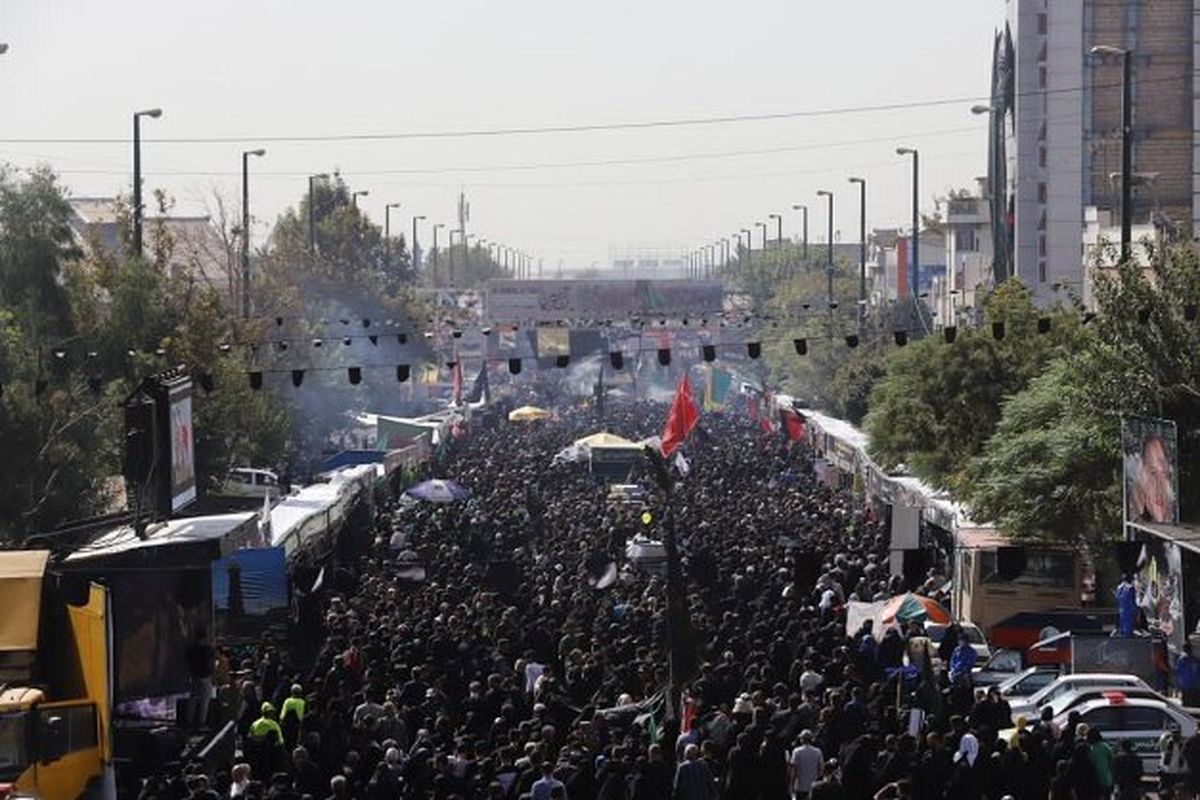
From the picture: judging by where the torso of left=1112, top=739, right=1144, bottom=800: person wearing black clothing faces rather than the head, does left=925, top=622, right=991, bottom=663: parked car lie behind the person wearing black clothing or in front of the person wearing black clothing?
in front

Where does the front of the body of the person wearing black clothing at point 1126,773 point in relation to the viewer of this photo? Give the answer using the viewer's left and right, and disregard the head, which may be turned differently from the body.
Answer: facing away from the viewer

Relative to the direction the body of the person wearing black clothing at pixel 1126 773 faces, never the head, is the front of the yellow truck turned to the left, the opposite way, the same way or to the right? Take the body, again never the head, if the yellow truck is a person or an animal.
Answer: the opposite way

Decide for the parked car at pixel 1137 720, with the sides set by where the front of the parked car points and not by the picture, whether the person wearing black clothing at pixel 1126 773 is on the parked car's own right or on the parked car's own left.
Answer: on the parked car's own left

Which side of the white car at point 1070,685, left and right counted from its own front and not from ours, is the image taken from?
left

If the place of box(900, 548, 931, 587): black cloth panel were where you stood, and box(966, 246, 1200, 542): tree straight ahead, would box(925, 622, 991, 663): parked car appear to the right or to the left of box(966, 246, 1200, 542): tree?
right

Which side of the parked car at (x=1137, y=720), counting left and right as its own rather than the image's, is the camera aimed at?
left
